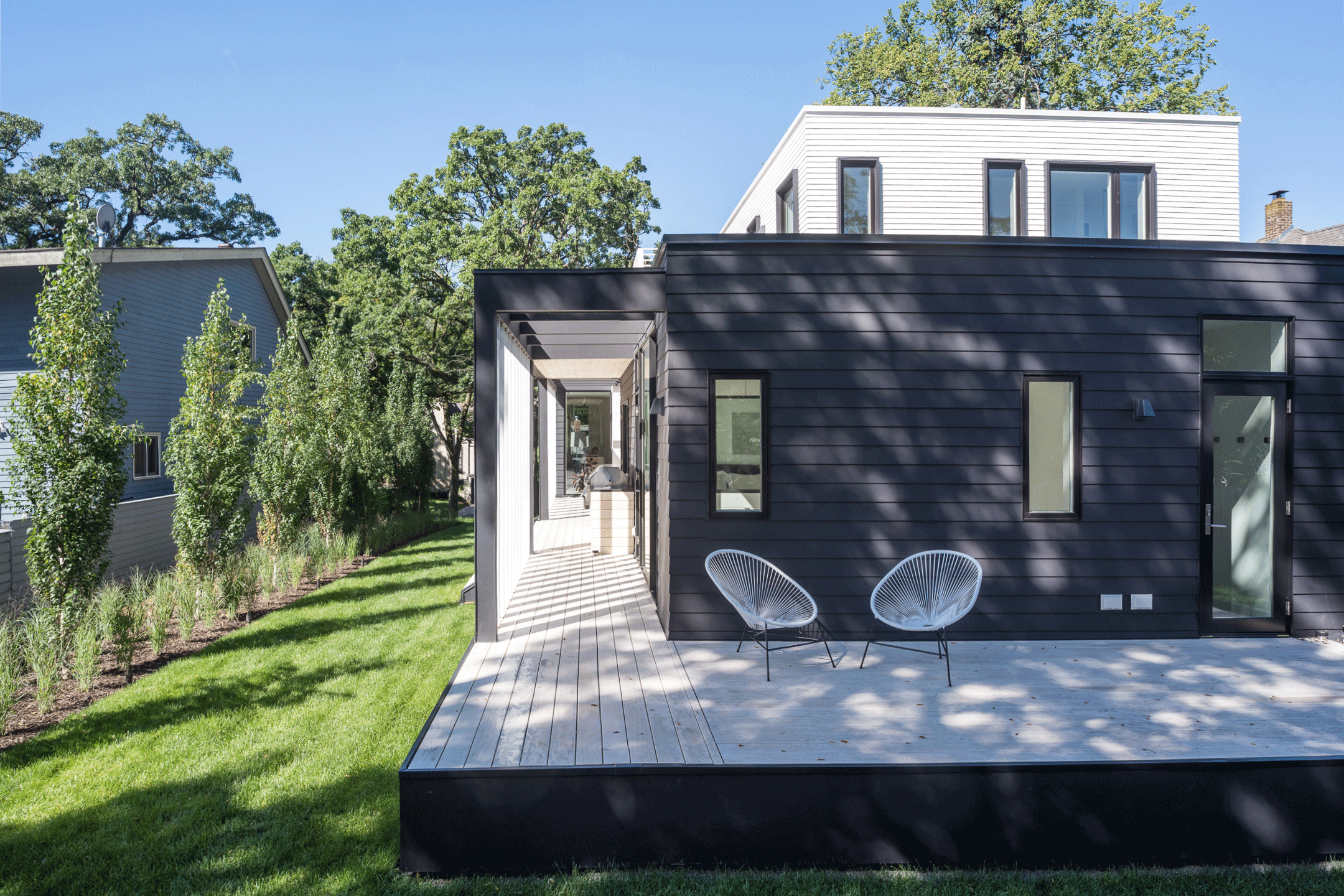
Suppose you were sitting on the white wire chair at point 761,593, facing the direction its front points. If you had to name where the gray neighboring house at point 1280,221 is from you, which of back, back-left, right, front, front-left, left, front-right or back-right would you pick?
left

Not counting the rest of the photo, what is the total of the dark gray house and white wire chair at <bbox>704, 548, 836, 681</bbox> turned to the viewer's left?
0

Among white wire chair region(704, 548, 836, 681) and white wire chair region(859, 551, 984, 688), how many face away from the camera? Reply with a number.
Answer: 0

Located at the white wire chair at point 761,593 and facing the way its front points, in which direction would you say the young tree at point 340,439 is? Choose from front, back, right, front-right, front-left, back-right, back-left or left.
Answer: back

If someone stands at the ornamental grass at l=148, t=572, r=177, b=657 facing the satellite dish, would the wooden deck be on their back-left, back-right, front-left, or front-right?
back-right

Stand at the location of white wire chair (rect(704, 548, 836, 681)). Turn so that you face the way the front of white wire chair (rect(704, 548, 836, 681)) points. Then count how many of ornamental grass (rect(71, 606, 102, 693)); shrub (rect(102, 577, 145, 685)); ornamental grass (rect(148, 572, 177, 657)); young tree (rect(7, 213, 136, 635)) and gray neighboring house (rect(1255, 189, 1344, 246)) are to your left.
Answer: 1

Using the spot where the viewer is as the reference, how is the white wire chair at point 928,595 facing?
facing the viewer and to the left of the viewer

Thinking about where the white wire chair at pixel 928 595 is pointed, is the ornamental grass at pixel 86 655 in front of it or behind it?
in front

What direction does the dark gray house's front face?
toward the camera

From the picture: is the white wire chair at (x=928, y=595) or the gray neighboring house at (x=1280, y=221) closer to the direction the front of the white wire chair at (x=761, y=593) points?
the white wire chair

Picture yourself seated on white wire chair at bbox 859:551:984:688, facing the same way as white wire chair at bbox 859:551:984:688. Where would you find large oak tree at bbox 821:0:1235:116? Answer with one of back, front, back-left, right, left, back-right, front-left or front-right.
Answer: back-right

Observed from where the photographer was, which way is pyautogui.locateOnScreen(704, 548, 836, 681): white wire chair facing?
facing the viewer and to the right of the viewer

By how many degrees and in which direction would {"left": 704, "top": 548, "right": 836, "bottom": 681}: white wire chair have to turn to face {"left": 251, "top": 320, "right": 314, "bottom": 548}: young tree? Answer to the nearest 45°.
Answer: approximately 180°

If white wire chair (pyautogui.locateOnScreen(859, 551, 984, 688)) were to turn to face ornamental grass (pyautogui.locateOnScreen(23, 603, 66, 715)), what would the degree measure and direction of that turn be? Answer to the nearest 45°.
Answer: approximately 45° to its right
